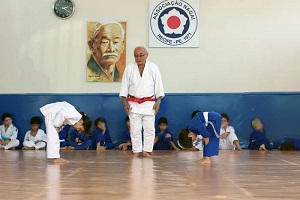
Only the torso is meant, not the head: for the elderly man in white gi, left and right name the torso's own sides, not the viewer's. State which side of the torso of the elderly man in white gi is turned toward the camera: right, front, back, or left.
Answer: front

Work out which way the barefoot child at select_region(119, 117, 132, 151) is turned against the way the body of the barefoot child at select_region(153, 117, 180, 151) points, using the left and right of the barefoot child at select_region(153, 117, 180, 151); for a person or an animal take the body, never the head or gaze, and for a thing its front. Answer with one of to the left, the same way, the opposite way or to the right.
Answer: the same way

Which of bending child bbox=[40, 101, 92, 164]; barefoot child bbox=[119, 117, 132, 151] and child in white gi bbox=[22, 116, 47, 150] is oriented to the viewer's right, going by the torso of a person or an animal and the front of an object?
the bending child

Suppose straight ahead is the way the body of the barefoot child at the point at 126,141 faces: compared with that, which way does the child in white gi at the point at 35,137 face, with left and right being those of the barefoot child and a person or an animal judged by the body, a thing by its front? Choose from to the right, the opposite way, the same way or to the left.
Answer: the same way

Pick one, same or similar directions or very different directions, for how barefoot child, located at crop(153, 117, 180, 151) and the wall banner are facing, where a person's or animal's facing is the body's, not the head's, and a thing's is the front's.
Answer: same or similar directions

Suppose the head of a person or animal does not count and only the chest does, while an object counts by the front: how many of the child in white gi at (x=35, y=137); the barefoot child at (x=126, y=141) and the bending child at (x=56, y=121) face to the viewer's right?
1

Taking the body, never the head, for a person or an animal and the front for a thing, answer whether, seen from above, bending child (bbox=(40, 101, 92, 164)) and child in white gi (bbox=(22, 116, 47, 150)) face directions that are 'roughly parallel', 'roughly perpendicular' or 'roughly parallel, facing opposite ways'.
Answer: roughly perpendicular

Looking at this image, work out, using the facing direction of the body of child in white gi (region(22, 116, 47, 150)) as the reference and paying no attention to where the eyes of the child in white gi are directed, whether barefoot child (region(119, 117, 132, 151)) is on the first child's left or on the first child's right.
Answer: on the first child's left

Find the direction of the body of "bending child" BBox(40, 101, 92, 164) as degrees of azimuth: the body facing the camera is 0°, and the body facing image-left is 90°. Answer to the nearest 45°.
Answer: approximately 270°

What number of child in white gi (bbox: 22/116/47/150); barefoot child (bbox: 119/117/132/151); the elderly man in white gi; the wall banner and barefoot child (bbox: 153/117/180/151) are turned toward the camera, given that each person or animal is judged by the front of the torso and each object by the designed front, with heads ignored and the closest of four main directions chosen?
5

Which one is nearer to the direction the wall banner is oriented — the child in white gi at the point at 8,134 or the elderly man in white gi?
the elderly man in white gi

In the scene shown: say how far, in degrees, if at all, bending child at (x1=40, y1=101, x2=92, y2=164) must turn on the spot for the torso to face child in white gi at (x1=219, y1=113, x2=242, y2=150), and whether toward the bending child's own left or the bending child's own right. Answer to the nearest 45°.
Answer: approximately 45° to the bending child's own left

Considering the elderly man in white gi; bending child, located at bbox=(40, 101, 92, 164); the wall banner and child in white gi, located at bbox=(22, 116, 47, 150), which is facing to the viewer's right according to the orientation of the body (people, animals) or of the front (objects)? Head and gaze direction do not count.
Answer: the bending child

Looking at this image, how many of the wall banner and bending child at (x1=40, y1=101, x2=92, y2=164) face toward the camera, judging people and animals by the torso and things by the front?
1

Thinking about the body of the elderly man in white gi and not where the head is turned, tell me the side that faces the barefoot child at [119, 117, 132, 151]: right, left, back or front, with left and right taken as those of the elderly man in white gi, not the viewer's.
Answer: back

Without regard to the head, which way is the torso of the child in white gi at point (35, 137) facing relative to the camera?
toward the camera

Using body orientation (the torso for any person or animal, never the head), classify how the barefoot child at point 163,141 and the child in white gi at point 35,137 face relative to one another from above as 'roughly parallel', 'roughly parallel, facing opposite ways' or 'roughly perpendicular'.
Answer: roughly parallel
